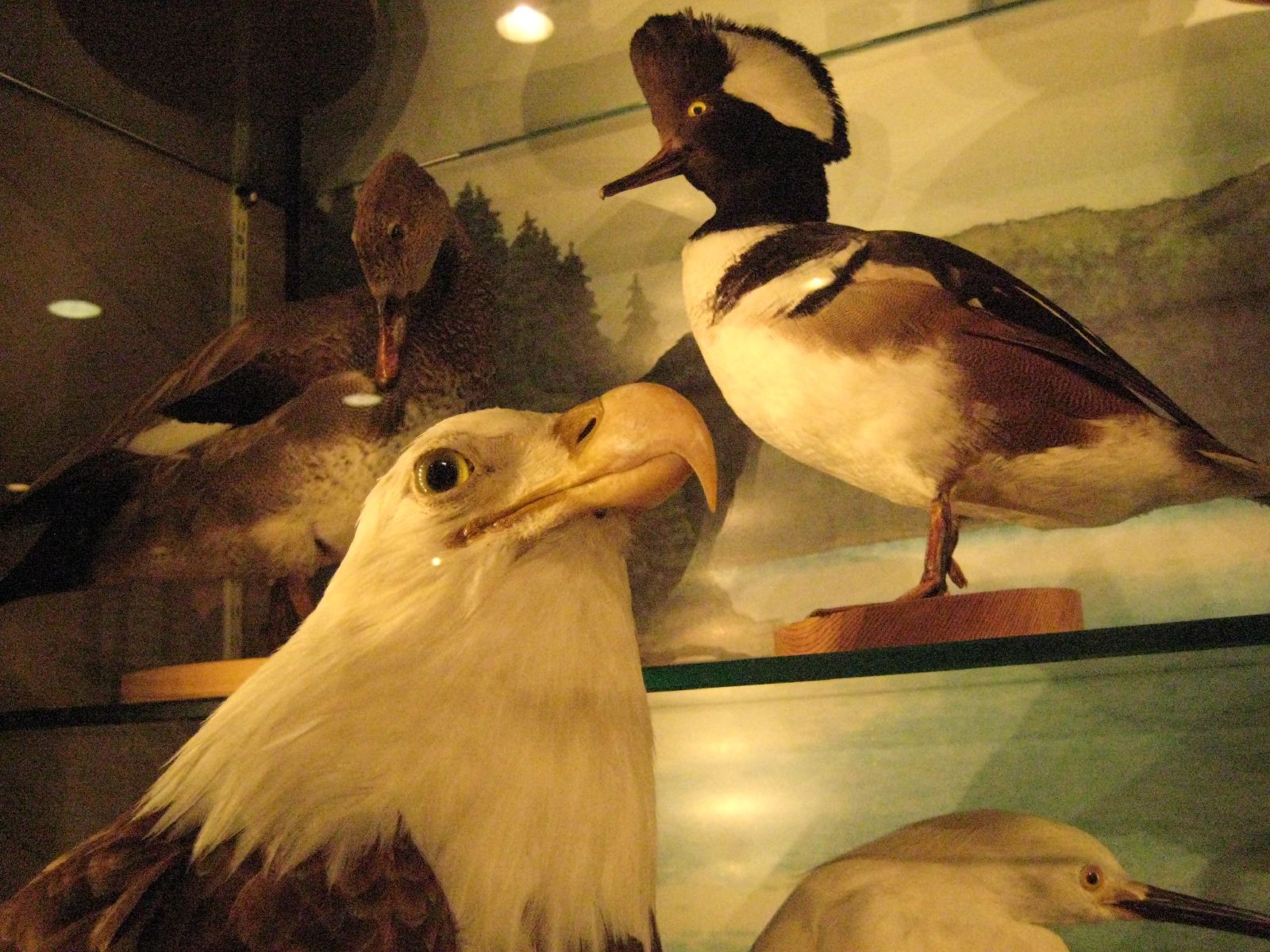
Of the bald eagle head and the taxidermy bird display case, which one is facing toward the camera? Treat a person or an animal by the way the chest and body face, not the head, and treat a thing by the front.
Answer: the taxidermy bird display case

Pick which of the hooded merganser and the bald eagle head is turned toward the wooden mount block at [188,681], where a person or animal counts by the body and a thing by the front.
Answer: the hooded merganser

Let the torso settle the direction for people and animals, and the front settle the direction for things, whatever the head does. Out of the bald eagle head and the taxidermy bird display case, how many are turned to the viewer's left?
0

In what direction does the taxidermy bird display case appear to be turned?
toward the camera

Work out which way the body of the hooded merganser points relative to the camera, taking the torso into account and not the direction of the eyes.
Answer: to the viewer's left

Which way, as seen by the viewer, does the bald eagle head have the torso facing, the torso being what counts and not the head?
to the viewer's right

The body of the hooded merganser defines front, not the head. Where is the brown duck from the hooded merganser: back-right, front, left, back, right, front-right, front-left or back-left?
front

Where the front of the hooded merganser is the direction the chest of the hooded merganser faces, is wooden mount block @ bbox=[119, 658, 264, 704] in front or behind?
in front
